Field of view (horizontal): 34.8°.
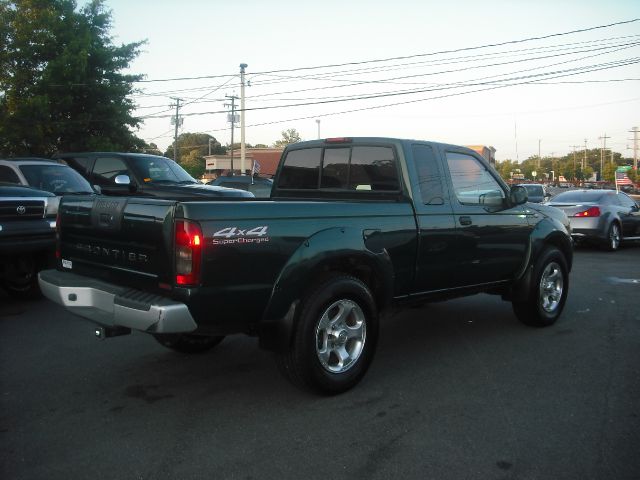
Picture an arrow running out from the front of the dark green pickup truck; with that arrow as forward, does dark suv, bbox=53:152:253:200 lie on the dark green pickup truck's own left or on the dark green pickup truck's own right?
on the dark green pickup truck's own left

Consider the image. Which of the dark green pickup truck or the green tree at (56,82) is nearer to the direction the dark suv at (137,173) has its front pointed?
the dark green pickup truck

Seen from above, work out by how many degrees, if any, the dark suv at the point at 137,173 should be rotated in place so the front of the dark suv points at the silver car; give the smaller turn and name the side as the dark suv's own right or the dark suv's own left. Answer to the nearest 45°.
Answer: approximately 45° to the dark suv's own left

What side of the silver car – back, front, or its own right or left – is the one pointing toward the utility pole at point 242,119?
left

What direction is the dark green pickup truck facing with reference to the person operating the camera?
facing away from the viewer and to the right of the viewer

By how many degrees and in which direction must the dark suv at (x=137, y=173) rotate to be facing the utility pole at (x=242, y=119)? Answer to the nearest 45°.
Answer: approximately 135° to its left

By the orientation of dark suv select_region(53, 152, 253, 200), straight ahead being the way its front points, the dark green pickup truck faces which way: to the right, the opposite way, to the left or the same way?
to the left

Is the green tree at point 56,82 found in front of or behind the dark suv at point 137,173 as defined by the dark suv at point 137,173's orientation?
behind

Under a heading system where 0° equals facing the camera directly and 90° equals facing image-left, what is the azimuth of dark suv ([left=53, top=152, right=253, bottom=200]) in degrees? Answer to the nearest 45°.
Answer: approximately 315°

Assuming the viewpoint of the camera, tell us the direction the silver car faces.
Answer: facing away from the viewer and to the right of the viewer

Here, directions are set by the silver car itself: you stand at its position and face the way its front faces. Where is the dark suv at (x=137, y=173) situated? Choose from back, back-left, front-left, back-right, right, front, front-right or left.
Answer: back
